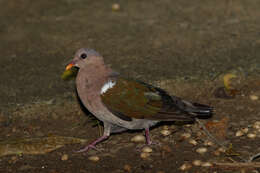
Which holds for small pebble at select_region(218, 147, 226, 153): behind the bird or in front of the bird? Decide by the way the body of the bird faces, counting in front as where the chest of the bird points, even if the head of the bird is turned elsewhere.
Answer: behind

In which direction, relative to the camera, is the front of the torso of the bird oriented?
to the viewer's left

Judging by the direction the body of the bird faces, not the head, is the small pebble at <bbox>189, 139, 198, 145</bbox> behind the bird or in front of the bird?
behind

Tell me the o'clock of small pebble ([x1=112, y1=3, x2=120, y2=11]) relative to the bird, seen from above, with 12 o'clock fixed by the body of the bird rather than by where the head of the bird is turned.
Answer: The small pebble is roughly at 3 o'clock from the bird.

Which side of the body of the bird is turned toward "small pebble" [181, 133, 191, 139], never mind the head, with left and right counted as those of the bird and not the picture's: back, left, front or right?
back

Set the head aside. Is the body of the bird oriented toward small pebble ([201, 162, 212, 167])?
no

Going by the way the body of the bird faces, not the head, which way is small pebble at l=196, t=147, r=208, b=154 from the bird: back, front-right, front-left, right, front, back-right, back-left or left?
back

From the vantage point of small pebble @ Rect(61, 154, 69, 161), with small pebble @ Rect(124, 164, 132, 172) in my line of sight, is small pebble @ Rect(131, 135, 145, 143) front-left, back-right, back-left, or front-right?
front-left

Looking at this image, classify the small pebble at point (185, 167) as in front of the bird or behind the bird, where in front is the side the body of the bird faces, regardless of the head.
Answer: behind

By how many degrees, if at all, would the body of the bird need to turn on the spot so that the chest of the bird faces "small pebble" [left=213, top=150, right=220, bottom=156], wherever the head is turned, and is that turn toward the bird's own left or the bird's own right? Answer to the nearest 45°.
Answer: approximately 180°

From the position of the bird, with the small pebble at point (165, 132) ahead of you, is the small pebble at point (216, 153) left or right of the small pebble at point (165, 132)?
right

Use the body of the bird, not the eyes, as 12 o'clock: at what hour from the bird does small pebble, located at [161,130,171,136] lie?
The small pebble is roughly at 5 o'clock from the bird.
